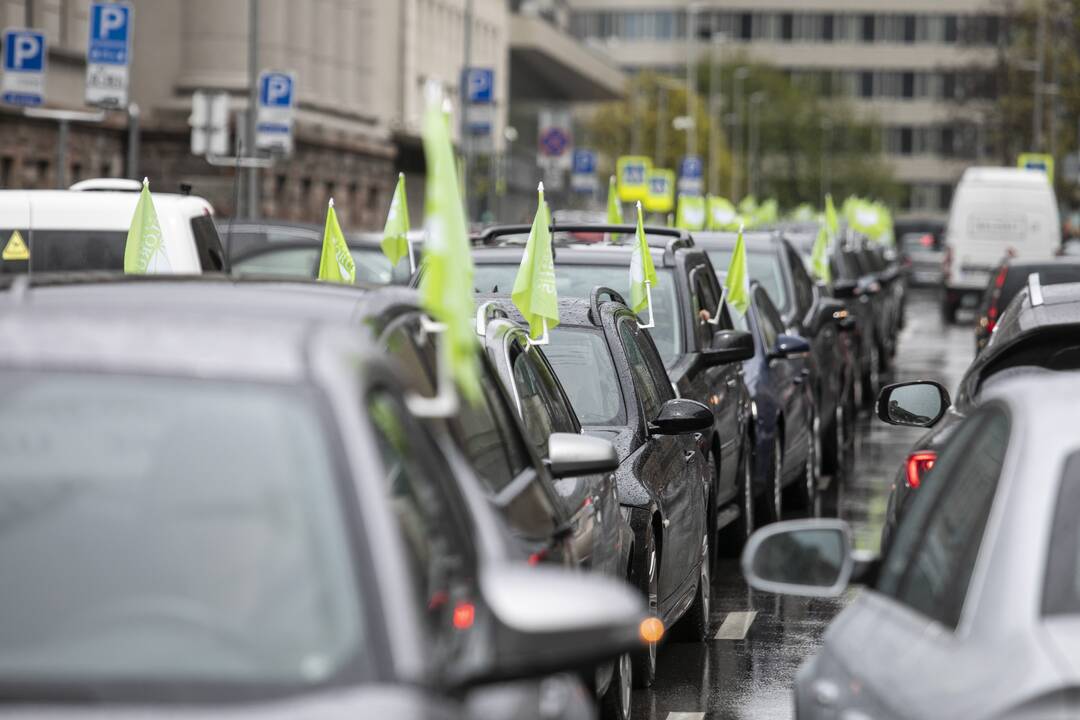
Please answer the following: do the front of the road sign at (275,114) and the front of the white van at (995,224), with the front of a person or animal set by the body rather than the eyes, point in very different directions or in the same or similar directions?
very different directions

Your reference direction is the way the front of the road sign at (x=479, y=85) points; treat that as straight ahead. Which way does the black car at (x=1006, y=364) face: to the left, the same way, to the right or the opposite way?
the opposite way

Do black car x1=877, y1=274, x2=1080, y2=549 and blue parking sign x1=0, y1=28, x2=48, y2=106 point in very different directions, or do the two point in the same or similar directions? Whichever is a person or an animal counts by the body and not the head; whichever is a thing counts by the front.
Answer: very different directions

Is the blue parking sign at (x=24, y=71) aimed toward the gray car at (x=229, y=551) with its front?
yes

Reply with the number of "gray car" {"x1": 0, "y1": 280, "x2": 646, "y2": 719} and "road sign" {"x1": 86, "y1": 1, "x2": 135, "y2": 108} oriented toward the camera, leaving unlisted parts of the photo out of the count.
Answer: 2

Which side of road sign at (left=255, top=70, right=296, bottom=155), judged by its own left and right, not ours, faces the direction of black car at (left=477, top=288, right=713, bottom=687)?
front

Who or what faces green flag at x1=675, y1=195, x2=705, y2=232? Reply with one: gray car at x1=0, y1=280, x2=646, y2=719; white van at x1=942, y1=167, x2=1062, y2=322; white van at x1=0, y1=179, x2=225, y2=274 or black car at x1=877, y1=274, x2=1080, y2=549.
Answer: black car at x1=877, y1=274, x2=1080, y2=549

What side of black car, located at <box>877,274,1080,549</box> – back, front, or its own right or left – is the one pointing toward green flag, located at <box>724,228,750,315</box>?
front

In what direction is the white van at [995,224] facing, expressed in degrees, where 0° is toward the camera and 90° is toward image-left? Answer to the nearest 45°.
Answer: approximately 180°

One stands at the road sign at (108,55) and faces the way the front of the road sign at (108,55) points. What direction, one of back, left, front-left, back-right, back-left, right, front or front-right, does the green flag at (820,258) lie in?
left
